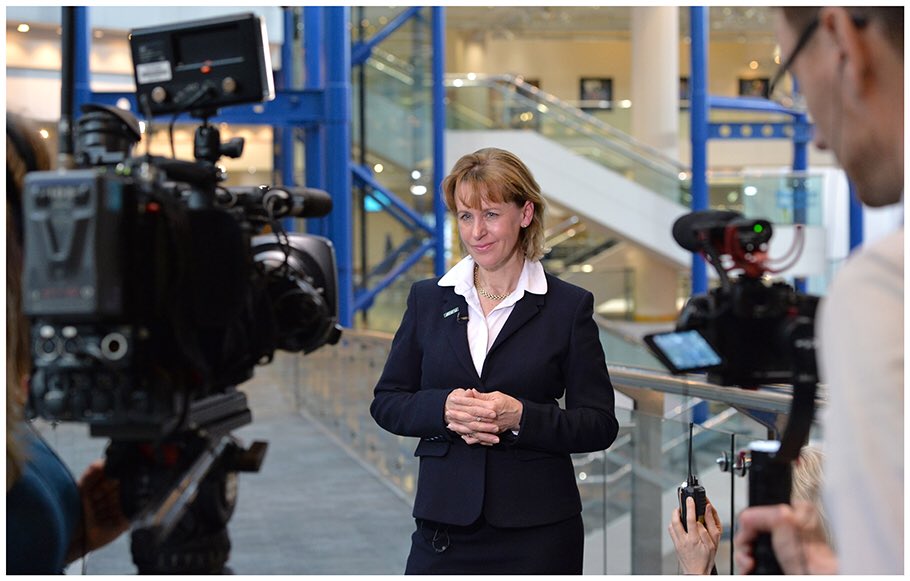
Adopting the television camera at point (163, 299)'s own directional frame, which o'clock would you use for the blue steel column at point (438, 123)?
The blue steel column is roughly at 11 o'clock from the television camera.

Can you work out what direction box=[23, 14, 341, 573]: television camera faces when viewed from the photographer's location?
facing away from the viewer and to the right of the viewer

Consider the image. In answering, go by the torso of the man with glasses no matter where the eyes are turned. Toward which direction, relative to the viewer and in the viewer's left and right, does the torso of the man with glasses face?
facing away from the viewer and to the left of the viewer

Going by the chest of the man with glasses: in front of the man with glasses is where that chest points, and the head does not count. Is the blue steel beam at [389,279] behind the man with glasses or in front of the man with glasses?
in front

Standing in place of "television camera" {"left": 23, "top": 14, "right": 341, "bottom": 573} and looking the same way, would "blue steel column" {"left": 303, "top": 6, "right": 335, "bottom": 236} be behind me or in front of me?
in front

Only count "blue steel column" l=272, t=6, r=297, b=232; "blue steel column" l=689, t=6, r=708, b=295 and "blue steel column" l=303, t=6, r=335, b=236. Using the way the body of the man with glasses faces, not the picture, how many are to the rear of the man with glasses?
0

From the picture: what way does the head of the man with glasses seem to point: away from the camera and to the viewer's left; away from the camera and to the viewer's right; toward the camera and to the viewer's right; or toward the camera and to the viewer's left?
away from the camera and to the viewer's left

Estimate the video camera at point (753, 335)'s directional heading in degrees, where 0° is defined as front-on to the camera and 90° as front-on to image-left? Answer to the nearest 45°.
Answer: approximately 135°

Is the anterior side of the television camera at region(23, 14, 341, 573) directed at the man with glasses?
no

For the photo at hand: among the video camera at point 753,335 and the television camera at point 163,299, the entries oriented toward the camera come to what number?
0

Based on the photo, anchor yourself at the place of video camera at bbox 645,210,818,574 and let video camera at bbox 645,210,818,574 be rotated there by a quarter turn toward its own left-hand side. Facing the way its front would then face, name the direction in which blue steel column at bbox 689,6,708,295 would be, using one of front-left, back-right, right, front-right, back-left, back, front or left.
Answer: back-right

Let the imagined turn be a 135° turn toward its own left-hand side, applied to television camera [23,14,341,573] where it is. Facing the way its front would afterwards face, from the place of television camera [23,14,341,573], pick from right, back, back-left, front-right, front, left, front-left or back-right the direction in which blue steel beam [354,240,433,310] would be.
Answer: right

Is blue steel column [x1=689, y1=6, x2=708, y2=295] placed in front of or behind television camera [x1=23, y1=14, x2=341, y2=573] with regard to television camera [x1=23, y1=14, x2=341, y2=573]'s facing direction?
in front
